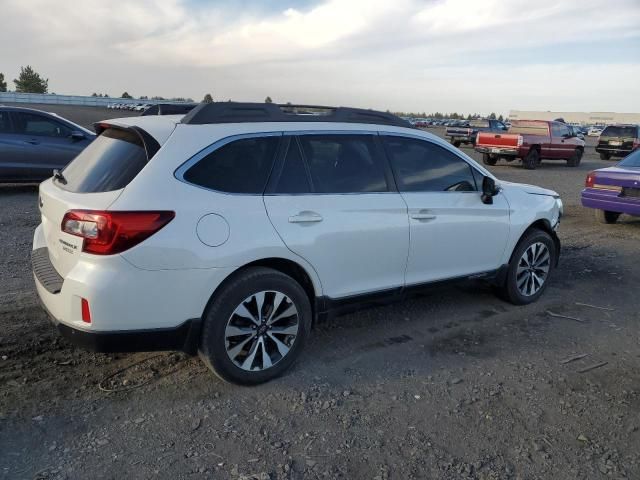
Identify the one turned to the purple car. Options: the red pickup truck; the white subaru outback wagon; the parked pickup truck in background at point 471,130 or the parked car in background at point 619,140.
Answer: the white subaru outback wagon

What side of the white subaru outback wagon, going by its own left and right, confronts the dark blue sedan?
left

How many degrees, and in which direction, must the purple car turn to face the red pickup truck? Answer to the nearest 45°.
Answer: approximately 45° to its left

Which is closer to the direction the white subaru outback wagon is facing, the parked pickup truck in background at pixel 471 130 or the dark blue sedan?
the parked pickup truck in background

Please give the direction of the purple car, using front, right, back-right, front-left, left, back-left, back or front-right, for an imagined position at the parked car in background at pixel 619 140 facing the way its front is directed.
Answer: back-right

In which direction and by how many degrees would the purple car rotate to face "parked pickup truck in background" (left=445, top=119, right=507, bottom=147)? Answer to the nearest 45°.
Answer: approximately 45° to its left

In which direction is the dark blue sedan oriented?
to the viewer's right

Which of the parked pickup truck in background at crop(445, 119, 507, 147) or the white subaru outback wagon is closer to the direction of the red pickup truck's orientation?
the parked pickup truck in background

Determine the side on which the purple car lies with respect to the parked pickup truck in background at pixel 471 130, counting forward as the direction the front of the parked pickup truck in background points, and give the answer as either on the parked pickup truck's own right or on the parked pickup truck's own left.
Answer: on the parked pickup truck's own right

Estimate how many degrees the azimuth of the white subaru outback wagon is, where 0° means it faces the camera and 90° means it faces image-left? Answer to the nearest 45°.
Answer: approximately 225°

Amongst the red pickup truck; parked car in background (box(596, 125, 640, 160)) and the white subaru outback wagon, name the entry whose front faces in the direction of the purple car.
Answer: the white subaru outback wagon
